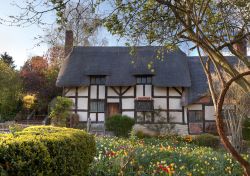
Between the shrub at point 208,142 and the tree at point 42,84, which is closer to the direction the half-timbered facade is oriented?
the shrub

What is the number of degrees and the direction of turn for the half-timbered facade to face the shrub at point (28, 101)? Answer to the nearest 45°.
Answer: approximately 135° to its right

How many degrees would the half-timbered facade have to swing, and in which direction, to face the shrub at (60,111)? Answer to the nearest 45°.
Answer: approximately 45° to its right

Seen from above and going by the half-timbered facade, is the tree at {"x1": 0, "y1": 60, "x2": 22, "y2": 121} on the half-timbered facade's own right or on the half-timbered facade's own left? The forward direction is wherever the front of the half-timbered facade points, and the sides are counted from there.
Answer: on the half-timbered facade's own right

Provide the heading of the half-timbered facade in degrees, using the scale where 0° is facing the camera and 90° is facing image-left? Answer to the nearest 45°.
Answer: approximately 0°

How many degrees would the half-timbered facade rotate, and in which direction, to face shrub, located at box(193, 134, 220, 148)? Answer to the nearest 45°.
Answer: approximately 45° to its left

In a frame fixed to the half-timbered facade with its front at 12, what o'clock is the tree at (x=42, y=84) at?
The tree is roughly at 4 o'clock from the half-timbered facade.
